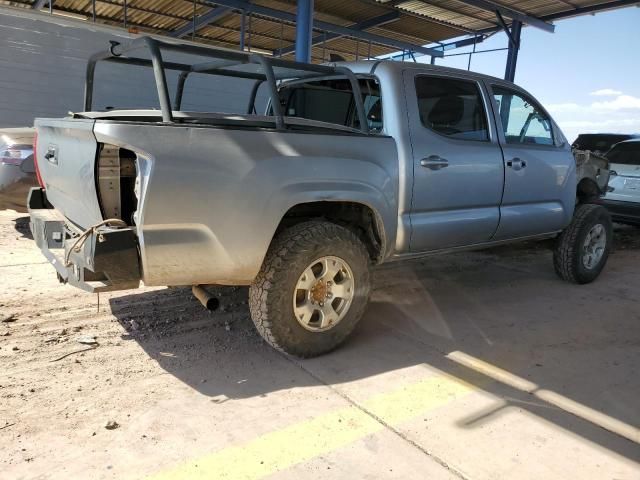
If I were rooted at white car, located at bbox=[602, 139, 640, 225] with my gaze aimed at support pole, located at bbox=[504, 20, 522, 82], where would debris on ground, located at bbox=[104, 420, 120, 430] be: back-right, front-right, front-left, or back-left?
back-left

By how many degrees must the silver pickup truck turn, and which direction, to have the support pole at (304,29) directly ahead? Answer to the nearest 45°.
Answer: approximately 45° to its left

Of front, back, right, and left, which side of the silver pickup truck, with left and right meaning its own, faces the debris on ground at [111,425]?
back

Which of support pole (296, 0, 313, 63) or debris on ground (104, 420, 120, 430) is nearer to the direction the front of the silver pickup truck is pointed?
the support pole

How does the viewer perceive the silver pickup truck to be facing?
facing away from the viewer and to the right of the viewer
